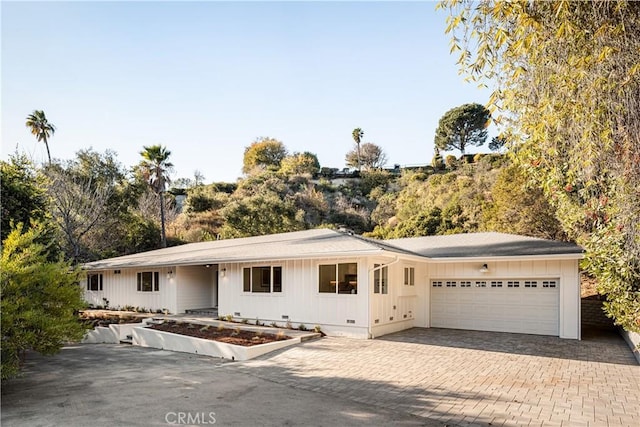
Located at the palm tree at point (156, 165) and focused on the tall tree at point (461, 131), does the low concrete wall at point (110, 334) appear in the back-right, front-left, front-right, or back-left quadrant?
back-right

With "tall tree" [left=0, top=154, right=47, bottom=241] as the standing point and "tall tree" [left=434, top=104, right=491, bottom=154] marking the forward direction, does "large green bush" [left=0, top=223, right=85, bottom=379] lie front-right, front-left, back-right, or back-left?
back-right

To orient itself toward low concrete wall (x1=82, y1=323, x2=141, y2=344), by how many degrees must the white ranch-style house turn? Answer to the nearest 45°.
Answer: approximately 45° to its right

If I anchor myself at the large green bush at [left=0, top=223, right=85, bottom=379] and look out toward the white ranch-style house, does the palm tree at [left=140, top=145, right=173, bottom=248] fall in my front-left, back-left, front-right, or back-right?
front-left

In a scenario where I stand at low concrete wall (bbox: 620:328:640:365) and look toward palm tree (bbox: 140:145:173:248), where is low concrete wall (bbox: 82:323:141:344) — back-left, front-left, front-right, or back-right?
front-left

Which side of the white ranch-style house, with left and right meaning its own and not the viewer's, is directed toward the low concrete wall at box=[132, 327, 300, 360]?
front

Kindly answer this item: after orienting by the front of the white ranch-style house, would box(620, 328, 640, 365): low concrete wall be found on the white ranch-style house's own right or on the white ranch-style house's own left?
on the white ranch-style house's own left

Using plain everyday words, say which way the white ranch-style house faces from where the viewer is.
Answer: facing the viewer and to the left of the viewer

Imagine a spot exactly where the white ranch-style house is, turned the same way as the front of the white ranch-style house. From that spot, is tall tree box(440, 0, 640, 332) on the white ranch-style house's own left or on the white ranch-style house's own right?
on the white ranch-style house's own left

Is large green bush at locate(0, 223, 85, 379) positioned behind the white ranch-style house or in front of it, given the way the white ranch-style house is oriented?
in front
